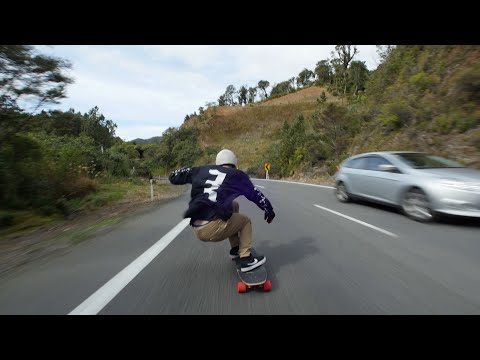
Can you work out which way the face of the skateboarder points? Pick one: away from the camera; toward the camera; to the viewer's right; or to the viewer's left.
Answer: away from the camera

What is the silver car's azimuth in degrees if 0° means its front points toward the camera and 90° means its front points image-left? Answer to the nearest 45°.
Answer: approximately 315°

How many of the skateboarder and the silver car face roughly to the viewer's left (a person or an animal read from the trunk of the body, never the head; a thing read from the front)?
0

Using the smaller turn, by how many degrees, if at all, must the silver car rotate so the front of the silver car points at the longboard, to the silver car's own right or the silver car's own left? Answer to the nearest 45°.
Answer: approximately 45° to the silver car's own right

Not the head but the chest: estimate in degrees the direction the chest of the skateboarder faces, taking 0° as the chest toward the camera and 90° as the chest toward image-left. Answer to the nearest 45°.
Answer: approximately 225°
